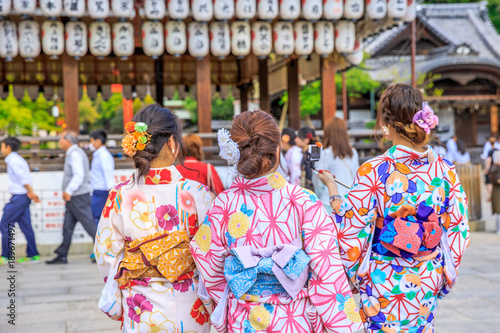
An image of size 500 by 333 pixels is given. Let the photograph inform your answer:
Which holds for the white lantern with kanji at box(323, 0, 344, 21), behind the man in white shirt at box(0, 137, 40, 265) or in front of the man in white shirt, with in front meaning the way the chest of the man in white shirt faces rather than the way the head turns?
behind

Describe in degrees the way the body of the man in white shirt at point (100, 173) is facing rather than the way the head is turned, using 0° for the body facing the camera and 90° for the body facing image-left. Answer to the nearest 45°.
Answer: approximately 90°

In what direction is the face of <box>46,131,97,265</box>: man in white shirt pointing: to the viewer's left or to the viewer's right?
to the viewer's left

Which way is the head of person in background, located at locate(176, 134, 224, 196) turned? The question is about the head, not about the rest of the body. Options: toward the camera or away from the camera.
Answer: away from the camera

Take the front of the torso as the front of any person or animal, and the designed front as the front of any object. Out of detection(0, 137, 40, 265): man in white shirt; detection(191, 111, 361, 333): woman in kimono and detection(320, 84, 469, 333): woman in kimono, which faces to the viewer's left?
the man in white shirt

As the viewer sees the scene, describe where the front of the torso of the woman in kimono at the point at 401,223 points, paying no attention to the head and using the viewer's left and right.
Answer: facing away from the viewer

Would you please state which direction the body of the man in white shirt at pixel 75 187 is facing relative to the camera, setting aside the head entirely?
to the viewer's left

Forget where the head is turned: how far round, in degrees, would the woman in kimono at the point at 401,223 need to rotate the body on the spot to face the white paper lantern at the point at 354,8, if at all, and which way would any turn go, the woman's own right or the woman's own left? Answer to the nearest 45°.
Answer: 0° — they already face it

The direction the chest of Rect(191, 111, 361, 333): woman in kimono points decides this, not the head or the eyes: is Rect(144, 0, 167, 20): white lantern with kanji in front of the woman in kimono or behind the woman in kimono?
in front

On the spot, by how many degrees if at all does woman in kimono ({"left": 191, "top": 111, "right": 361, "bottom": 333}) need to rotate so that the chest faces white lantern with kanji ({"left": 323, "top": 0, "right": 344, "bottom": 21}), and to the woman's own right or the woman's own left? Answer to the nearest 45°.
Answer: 0° — they already face it

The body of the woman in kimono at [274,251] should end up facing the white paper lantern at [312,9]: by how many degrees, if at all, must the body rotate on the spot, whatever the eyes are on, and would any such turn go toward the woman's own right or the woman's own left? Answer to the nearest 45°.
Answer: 0° — they already face it

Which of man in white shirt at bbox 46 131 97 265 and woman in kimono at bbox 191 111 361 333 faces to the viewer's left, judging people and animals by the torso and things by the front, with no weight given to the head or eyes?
the man in white shirt

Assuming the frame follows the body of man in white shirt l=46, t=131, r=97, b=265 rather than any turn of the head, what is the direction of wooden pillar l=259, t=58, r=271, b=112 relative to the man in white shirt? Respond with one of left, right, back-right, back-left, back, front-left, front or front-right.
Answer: back-right

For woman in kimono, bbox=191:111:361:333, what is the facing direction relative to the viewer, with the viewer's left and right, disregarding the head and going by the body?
facing away from the viewer

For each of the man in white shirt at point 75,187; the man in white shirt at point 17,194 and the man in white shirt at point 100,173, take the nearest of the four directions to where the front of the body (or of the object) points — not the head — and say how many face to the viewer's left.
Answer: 3

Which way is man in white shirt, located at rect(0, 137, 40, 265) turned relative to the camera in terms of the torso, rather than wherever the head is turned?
to the viewer's left
